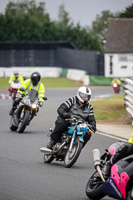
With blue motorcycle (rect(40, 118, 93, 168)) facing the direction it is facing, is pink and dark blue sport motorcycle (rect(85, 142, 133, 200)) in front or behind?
in front

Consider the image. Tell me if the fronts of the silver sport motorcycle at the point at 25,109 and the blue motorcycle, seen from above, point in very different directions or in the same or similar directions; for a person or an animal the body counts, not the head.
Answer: same or similar directions

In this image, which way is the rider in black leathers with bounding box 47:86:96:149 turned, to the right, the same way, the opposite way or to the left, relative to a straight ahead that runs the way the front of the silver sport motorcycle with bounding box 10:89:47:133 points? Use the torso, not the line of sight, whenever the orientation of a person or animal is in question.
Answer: the same way
